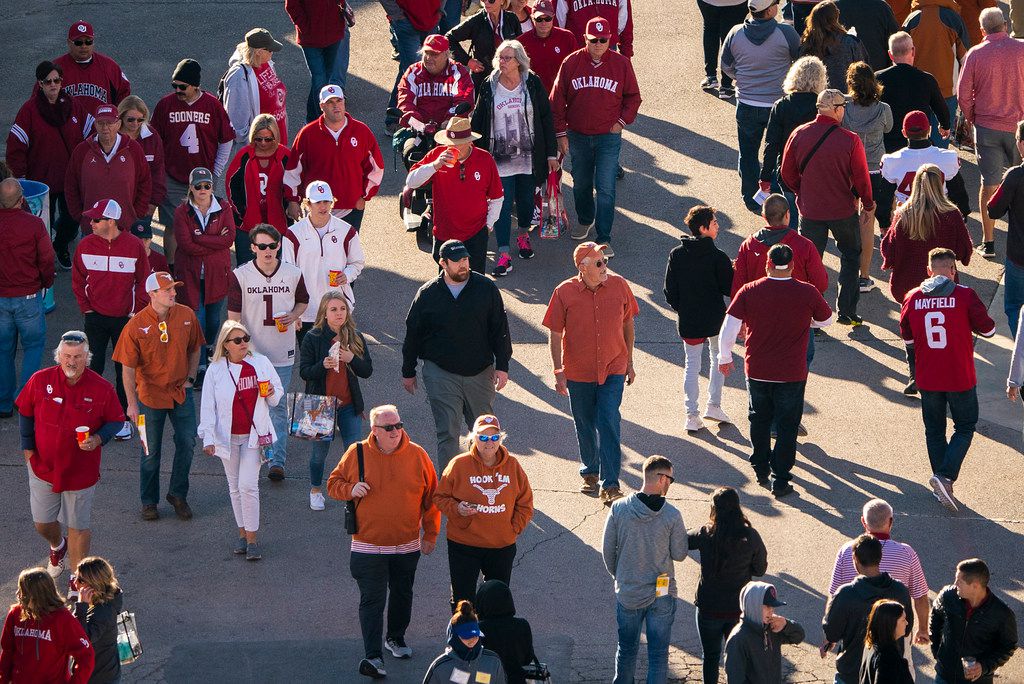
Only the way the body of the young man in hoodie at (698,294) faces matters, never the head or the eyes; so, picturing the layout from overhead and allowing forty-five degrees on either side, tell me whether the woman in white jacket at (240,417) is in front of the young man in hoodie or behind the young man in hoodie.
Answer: behind

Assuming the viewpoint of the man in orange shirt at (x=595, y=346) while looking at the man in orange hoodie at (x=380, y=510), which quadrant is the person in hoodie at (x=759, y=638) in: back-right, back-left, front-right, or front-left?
front-left

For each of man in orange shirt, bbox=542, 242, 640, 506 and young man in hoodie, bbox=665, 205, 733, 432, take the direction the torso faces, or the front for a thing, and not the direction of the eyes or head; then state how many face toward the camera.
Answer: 1

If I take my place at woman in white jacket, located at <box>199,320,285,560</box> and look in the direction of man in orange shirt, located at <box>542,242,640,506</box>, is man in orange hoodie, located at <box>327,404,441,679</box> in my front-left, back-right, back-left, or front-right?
front-right

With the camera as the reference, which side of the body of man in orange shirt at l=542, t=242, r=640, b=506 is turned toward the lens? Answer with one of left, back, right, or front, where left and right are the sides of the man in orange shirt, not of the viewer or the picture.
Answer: front

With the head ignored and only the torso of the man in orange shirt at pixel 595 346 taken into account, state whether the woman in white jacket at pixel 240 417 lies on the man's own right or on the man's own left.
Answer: on the man's own right

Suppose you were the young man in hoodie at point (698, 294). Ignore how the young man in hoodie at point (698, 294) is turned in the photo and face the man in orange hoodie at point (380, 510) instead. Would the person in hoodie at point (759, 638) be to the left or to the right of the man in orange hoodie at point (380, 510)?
left

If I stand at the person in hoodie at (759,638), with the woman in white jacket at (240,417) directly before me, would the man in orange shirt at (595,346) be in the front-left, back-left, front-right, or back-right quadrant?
front-right

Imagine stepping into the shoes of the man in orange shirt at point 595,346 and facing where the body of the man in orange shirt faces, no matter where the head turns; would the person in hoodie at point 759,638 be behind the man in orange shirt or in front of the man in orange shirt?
in front
